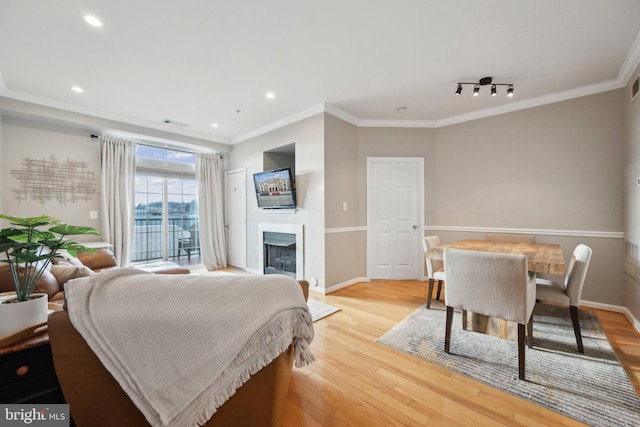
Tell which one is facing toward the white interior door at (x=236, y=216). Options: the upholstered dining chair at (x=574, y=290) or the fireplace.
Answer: the upholstered dining chair

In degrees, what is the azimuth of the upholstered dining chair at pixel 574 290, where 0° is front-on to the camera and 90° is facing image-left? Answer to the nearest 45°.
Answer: approximately 90°

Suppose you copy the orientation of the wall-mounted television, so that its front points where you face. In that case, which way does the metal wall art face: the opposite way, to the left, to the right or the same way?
to the left

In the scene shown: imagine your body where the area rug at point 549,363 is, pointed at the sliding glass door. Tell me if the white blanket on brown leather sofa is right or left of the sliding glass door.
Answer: left

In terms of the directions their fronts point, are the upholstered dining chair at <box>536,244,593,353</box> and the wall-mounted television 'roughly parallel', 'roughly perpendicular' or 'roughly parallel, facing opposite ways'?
roughly perpendicular

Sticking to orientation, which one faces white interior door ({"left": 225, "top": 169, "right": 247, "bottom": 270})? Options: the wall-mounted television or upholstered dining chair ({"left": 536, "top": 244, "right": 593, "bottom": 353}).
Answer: the upholstered dining chair

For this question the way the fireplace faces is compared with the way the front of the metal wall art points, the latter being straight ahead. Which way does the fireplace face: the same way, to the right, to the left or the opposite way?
to the right

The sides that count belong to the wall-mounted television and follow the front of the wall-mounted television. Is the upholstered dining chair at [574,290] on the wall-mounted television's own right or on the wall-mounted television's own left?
on the wall-mounted television's own left

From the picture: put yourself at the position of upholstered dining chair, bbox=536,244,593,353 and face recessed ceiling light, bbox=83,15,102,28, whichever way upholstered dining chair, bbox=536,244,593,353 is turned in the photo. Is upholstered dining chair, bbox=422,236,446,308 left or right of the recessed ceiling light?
right

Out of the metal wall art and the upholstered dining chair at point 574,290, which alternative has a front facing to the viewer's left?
the upholstered dining chair
